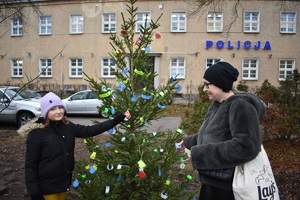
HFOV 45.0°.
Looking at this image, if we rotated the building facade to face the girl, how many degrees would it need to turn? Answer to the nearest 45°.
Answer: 0° — it already faces them

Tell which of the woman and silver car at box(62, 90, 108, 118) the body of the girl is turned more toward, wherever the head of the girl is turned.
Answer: the woman

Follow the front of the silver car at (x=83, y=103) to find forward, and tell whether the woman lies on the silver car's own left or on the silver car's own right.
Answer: on the silver car's own left

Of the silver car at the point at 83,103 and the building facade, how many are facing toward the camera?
1

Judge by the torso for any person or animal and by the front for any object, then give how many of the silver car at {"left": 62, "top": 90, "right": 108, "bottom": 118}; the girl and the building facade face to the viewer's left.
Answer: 1

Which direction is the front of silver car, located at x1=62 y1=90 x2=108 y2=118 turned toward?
to the viewer's left

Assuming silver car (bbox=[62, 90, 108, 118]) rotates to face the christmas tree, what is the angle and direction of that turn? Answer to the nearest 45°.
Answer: approximately 90° to its left

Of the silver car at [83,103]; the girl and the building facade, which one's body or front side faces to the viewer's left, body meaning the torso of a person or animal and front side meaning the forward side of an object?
the silver car

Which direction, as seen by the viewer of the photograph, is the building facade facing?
facing the viewer

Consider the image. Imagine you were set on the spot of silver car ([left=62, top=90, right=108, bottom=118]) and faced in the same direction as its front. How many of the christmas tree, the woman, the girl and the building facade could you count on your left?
3

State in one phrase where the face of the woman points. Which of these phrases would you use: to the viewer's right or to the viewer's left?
to the viewer's left

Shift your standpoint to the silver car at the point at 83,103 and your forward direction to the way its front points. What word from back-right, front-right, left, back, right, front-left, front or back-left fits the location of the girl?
left
